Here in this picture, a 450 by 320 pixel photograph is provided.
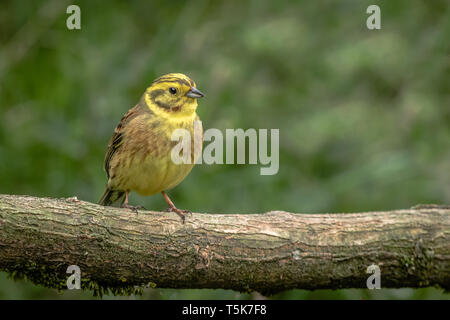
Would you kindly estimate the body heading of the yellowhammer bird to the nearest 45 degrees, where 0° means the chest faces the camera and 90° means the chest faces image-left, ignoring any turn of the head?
approximately 315°
